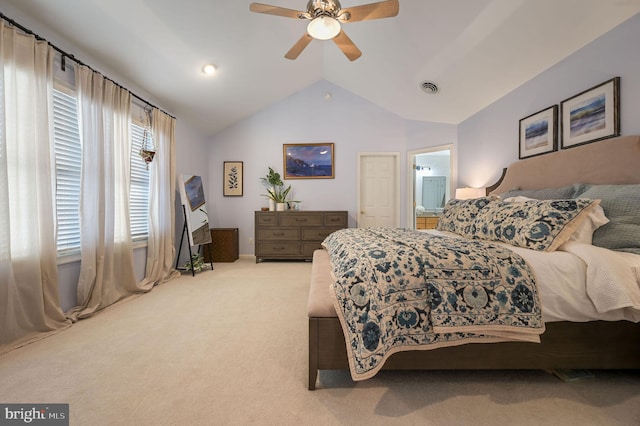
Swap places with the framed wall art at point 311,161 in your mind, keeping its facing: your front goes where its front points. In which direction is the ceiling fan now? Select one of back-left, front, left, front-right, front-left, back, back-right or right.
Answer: front

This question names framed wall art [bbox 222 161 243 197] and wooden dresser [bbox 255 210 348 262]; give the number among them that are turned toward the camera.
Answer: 2

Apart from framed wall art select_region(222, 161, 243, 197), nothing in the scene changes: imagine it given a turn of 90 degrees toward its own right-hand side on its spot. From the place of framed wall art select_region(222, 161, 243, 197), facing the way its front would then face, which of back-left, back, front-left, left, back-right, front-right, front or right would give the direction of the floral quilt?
left

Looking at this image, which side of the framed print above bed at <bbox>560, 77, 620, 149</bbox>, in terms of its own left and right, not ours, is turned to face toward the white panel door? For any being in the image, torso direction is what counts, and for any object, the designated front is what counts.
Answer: right

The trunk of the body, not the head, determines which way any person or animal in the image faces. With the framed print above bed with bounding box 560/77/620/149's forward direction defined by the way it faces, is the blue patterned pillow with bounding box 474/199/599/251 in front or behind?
in front

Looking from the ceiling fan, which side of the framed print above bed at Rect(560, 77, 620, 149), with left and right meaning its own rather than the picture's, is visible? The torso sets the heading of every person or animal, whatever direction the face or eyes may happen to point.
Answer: front

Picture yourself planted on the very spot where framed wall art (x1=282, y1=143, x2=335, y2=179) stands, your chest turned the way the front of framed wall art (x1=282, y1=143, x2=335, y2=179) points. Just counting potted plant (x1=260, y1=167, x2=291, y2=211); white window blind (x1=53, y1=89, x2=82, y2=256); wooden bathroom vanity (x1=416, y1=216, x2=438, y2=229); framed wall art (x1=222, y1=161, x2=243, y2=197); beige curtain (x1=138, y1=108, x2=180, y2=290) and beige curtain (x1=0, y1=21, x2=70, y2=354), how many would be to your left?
1

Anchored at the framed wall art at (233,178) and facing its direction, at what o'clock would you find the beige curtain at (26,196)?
The beige curtain is roughly at 1 o'clock from the framed wall art.

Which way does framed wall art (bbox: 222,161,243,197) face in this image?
toward the camera

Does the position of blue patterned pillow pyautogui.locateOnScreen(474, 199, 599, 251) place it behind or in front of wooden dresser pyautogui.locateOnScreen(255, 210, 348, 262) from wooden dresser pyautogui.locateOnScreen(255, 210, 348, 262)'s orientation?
in front

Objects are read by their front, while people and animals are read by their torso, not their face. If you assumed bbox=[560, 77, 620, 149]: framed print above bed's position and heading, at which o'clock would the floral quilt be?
The floral quilt is roughly at 11 o'clock from the framed print above bed.

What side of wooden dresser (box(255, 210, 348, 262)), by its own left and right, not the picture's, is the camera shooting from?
front

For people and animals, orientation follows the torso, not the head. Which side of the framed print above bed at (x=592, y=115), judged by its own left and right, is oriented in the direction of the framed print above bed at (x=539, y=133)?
right

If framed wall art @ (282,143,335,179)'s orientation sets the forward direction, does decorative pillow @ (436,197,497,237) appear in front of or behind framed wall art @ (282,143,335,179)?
in front

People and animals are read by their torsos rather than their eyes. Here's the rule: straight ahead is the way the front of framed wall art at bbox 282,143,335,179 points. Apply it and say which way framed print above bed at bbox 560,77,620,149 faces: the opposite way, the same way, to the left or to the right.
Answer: to the right

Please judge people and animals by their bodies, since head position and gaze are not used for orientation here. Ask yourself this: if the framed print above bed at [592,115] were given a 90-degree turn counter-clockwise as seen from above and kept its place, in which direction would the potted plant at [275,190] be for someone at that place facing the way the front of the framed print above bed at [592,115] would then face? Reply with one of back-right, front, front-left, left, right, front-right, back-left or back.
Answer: back-right

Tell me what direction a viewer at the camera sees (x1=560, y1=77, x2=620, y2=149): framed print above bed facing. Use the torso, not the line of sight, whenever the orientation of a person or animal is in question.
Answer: facing the viewer and to the left of the viewer

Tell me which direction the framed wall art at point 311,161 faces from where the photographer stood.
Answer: facing the viewer

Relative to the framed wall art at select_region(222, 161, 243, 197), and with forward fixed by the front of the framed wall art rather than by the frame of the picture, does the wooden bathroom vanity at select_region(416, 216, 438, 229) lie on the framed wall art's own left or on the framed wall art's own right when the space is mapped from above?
on the framed wall art's own left

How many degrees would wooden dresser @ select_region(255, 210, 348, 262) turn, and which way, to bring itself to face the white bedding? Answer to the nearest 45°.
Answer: approximately 45° to its left
